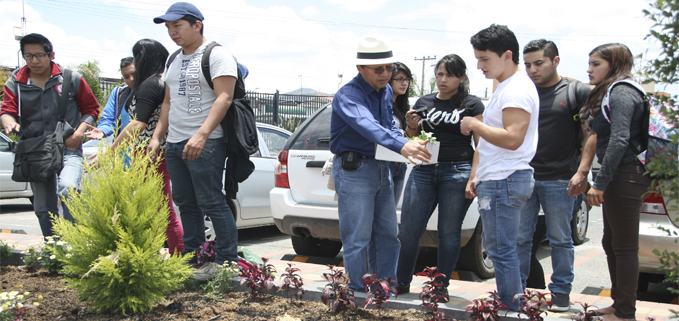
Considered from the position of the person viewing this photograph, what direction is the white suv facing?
facing away from the viewer and to the right of the viewer

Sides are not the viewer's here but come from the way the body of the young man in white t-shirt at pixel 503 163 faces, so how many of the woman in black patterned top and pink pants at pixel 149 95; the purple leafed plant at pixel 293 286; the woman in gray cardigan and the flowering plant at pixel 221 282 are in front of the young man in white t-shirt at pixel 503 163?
3

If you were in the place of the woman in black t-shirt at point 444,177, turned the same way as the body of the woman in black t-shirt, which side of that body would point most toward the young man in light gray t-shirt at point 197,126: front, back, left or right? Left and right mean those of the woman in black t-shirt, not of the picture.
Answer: right

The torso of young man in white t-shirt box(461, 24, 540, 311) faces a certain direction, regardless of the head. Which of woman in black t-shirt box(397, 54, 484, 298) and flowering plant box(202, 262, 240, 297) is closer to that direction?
the flowering plant

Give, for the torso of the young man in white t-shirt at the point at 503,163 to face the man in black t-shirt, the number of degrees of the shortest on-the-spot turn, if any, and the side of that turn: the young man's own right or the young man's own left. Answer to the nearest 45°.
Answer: approximately 135° to the young man's own right

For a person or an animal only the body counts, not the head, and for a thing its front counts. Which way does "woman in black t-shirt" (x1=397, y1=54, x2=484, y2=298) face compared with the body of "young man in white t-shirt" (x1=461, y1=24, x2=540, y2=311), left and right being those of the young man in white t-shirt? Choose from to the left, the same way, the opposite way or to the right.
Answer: to the left

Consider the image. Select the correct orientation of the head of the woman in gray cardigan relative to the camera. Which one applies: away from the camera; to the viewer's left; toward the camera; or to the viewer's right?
to the viewer's left

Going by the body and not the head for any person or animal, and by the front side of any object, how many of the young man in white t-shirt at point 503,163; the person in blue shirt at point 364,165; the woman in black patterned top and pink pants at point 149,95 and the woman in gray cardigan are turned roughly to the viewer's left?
3

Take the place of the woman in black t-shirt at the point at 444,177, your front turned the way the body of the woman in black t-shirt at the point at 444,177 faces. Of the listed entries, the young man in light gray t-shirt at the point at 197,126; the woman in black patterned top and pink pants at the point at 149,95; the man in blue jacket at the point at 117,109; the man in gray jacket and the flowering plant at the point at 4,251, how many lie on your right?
5

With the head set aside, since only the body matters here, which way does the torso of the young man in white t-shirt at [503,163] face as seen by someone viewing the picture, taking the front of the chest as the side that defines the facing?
to the viewer's left
